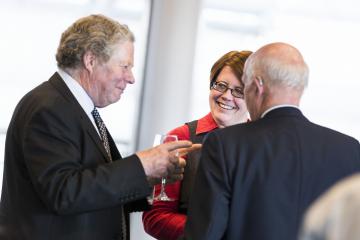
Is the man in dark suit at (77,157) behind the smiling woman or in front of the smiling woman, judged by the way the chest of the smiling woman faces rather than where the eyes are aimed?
in front

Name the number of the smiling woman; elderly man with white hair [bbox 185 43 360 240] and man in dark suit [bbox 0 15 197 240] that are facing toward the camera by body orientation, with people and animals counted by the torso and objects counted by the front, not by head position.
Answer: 1

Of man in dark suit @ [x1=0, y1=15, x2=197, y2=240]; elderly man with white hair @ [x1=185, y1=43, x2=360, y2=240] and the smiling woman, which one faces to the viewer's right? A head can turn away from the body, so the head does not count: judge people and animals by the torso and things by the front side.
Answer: the man in dark suit

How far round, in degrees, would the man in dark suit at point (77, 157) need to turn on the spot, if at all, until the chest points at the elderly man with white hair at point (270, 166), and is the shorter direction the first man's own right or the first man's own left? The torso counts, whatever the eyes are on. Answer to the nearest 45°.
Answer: approximately 45° to the first man's own right

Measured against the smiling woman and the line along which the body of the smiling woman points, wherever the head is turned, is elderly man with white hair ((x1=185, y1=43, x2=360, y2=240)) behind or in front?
in front

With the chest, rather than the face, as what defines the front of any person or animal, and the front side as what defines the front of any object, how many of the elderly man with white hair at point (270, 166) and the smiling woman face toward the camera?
1

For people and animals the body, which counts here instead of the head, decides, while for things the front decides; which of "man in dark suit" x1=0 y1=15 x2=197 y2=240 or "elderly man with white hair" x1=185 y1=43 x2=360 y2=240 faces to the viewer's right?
the man in dark suit

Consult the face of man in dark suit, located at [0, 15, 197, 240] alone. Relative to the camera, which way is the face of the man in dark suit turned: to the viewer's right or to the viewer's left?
to the viewer's right

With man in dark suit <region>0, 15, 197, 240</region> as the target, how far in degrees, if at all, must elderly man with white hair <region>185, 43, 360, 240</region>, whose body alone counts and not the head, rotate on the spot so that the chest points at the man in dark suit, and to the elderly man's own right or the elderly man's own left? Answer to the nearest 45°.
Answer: approximately 45° to the elderly man's own left

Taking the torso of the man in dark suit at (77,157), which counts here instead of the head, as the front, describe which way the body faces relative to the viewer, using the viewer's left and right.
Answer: facing to the right of the viewer

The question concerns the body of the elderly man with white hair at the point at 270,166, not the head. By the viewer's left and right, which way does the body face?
facing away from the viewer and to the left of the viewer

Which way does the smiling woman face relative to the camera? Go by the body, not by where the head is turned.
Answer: toward the camera

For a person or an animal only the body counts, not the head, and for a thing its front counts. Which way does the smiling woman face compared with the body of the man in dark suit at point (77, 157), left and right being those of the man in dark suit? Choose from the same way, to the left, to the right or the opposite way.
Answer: to the right

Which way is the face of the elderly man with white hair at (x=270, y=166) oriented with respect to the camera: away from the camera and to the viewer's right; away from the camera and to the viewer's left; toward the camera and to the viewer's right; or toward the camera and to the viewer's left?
away from the camera and to the viewer's left
